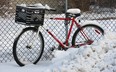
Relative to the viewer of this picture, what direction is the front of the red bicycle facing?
facing to the left of the viewer
